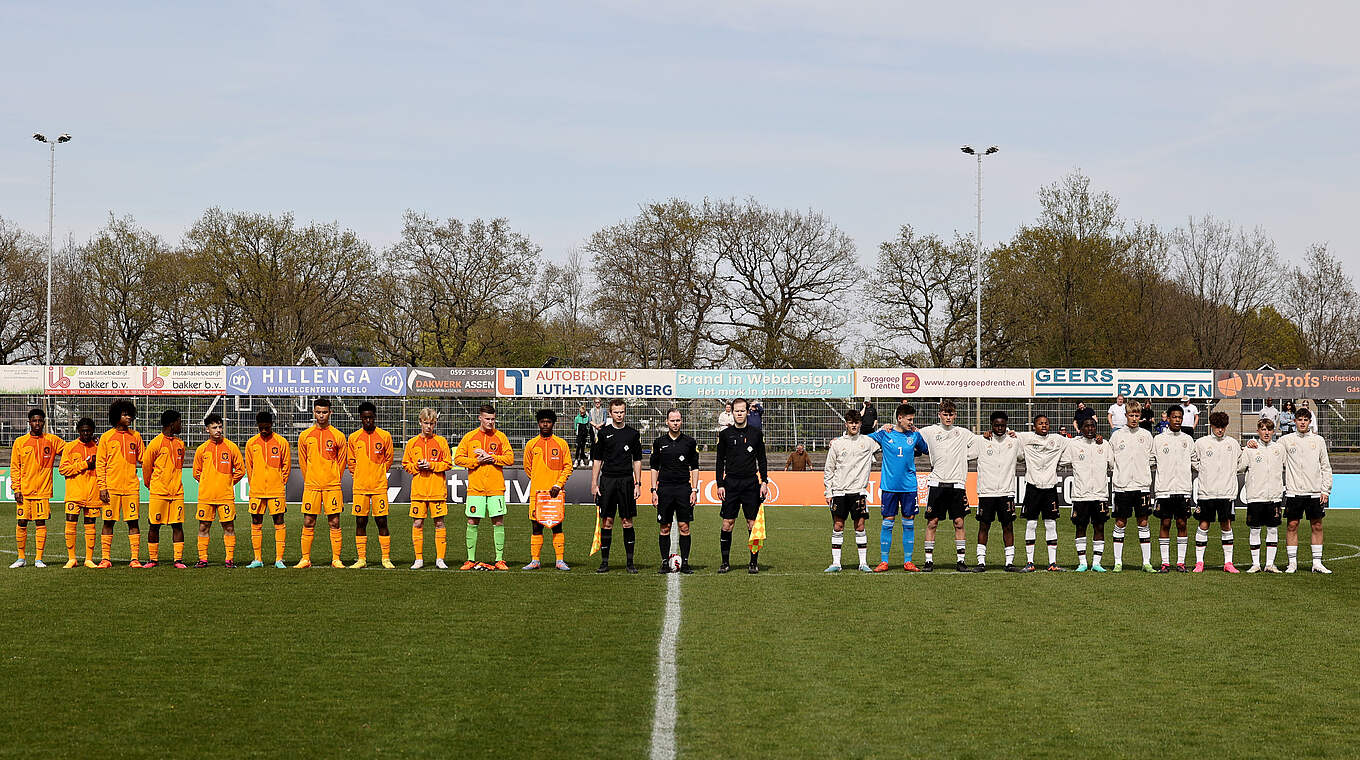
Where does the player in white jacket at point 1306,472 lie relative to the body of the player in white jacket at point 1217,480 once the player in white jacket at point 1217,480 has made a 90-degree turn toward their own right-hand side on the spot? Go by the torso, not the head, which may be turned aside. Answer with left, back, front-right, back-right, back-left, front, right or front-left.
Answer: back

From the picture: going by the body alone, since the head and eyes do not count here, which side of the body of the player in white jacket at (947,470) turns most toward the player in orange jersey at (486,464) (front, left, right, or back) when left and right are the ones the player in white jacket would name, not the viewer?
right

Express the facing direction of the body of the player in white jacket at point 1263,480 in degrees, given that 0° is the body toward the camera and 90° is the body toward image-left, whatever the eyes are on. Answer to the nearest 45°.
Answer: approximately 0°

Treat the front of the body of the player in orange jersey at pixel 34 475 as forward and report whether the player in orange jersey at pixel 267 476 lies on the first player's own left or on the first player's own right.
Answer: on the first player's own left

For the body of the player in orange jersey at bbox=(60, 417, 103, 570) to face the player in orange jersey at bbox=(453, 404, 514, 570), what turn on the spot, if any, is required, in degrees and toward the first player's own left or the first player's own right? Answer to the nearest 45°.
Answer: approximately 45° to the first player's own left

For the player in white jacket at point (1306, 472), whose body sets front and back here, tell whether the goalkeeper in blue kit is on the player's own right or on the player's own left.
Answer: on the player's own right

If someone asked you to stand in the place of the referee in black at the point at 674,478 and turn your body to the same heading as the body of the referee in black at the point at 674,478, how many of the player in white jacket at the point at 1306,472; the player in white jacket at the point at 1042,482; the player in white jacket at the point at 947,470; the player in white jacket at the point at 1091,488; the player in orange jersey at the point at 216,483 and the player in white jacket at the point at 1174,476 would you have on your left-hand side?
5

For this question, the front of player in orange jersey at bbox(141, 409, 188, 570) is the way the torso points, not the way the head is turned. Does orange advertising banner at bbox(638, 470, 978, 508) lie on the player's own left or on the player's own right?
on the player's own left
